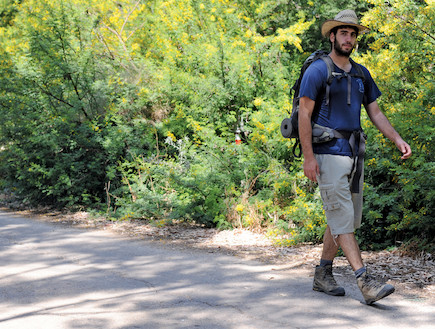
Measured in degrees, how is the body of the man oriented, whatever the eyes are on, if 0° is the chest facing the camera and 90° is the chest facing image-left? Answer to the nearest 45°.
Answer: approximately 315°

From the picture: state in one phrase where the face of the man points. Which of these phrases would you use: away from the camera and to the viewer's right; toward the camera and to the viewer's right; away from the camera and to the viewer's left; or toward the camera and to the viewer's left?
toward the camera and to the viewer's right
